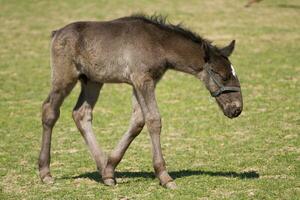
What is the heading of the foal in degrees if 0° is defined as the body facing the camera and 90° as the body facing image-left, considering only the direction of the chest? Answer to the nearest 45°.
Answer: approximately 270°
